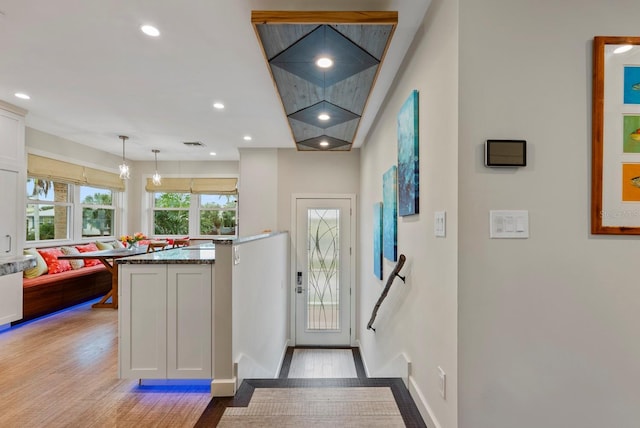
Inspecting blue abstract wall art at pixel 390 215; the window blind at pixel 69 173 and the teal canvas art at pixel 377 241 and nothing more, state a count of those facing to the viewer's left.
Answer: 2

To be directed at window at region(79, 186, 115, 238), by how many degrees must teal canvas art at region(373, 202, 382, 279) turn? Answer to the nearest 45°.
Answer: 0° — it already faces it

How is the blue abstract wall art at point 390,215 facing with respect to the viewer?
to the viewer's left

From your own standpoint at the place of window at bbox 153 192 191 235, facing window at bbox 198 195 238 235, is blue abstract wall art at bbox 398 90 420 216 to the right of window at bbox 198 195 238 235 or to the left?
right

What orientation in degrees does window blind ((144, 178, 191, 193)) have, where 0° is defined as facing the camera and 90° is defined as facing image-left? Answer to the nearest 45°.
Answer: approximately 0°

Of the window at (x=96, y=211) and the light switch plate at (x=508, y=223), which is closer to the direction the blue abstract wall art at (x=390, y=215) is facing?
the window

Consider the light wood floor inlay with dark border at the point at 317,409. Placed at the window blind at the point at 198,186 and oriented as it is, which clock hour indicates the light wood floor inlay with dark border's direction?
The light wood floor inlay with dark border is roughly at 12 o'clock from the window blind.

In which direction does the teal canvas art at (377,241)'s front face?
to the viewer's left

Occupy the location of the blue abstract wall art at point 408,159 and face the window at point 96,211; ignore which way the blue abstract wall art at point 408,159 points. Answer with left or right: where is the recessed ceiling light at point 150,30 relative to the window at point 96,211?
left
